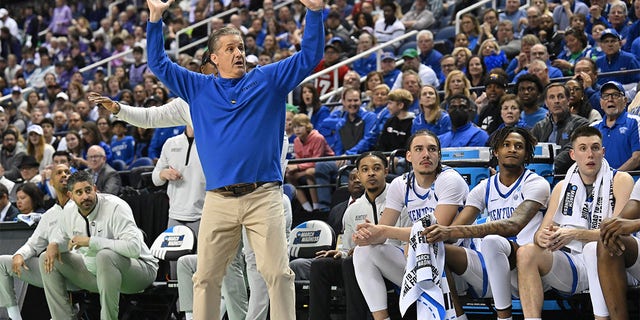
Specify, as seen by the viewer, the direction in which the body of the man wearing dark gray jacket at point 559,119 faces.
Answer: toward the camera

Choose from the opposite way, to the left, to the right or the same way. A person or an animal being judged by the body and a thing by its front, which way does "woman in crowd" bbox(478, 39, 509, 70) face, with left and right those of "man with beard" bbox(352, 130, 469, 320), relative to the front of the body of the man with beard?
the same way

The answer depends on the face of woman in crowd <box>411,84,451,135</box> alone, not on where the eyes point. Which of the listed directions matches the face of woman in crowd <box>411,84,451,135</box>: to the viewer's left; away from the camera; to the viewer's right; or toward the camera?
toward the camera

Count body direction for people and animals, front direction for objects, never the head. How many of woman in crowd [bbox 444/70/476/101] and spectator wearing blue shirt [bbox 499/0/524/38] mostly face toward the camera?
2

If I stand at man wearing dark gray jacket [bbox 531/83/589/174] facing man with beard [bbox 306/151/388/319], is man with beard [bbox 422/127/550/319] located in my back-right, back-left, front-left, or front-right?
front-left

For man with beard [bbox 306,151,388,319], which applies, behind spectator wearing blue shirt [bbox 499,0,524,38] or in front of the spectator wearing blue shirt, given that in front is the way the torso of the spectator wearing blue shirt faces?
in front

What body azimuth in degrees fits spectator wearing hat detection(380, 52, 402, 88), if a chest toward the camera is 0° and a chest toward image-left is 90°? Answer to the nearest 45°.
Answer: approximately 45°

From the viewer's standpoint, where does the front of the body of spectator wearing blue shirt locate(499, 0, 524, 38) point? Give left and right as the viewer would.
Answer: facing the viewer

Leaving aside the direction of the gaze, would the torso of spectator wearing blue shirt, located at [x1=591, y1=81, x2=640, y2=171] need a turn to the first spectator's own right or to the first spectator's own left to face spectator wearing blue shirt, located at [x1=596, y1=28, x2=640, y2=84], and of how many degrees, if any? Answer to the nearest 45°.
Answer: approximately 135° to the first spectator's own right

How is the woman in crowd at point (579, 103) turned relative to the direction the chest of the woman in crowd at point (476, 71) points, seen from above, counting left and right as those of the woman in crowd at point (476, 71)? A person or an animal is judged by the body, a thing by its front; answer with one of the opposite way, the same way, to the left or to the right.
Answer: the same way

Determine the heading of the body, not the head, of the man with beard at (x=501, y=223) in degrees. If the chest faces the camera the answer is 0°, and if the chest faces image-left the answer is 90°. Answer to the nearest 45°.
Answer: approximately 45°

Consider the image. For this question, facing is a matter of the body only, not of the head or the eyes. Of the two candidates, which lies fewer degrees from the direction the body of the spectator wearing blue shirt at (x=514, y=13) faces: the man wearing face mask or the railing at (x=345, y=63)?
the man wearing face mask

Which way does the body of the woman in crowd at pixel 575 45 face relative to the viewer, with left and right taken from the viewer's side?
facing the viewer and to the left of the viewer

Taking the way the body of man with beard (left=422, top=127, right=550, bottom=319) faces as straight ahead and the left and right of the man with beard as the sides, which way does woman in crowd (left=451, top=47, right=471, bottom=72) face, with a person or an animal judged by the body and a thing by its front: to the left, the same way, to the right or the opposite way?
the same way

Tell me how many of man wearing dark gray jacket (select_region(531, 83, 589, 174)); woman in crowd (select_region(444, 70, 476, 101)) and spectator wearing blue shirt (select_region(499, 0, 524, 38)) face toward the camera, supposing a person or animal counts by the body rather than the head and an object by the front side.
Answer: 3

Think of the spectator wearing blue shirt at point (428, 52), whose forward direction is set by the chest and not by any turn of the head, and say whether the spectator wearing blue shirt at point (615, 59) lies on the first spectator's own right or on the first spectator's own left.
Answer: on the first spectator's own left

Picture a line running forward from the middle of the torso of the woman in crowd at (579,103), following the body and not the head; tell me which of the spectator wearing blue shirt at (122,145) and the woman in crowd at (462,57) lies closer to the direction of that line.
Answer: the spectator wearing blue shirt

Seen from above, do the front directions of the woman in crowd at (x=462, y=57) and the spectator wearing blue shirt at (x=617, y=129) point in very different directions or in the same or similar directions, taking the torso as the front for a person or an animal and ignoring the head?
same or similar directions

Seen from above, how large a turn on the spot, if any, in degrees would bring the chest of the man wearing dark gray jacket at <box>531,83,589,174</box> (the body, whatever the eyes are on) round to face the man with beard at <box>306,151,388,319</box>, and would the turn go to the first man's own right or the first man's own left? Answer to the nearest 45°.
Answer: approximately 45° to the first man's own right

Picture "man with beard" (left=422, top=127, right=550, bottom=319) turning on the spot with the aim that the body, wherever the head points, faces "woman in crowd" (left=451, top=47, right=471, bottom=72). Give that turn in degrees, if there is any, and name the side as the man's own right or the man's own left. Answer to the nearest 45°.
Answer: approximately 135° to the man's own right

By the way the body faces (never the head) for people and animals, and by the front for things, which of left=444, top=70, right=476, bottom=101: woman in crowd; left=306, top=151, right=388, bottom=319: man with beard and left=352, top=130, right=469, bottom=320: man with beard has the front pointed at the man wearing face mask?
the woman in crowd

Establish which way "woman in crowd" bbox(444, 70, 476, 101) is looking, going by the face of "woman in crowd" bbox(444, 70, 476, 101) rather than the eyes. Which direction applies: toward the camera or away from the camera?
toward the camera
